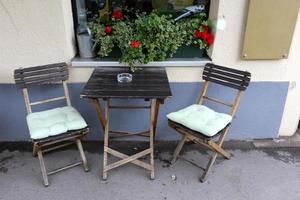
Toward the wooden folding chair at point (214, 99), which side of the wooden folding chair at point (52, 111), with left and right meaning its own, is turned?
left

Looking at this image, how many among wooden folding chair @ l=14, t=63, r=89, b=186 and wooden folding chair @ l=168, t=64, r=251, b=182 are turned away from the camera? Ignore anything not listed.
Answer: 0

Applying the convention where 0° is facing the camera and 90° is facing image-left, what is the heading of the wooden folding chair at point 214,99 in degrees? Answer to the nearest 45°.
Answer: approximately 45°

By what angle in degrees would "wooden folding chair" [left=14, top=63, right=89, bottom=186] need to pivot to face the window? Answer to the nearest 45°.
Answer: approximately 90° to its left

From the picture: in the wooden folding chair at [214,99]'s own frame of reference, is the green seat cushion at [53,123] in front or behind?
in front

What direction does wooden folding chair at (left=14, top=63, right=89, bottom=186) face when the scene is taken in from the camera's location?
facing the viewer and to the right of the viewer

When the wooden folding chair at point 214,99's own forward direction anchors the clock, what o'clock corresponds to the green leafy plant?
The green leafy plant is roughly at 2 o'clock from the wooden folding chair.

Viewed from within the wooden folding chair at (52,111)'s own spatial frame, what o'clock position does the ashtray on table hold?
The ashtray on table is roughly at 9 o'clock from the wooden folding chair.

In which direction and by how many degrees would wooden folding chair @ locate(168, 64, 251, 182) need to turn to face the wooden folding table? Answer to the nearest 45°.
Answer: approximately 45° to its right

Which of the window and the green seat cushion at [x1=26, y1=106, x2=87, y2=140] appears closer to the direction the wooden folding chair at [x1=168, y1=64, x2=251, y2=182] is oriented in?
the green seat cushion
